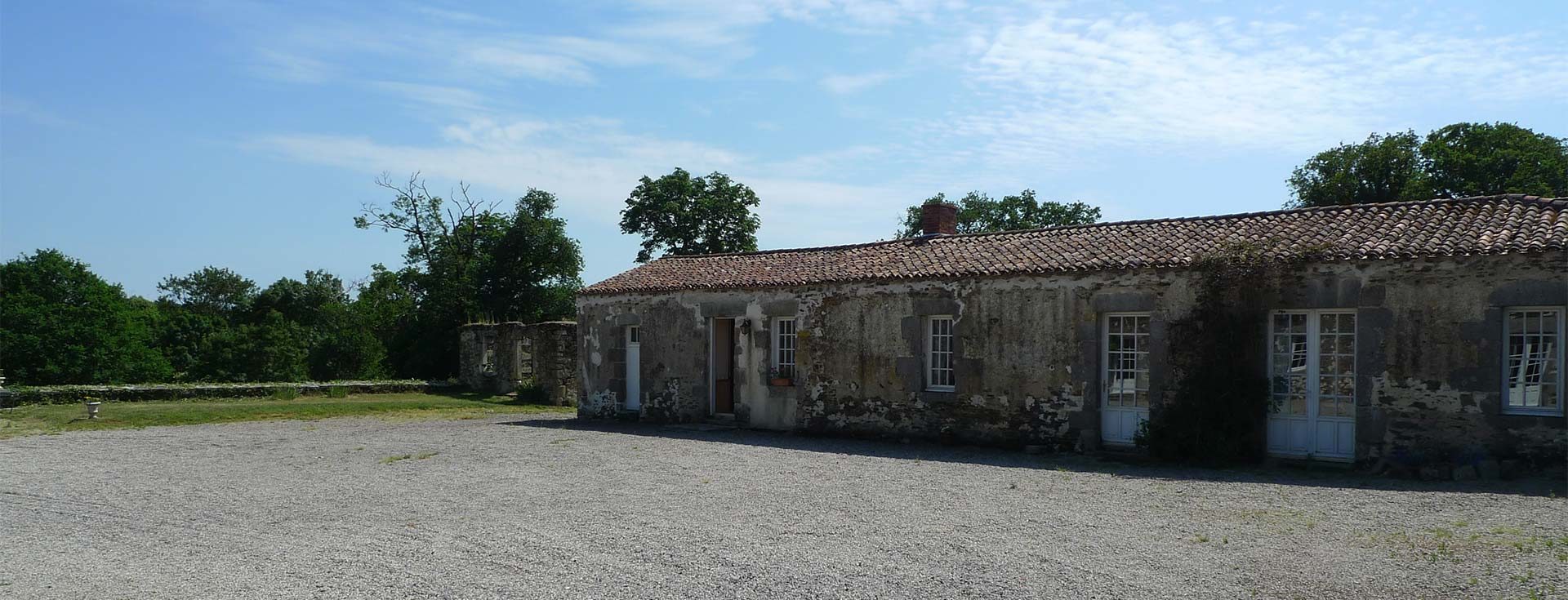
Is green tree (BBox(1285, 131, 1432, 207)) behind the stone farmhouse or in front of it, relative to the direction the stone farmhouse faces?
behind

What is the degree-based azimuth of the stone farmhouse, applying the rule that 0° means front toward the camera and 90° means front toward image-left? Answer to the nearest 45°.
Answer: approximately 45°

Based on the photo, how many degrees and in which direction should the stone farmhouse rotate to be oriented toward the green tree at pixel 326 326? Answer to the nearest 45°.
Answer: approximately 90° to its right

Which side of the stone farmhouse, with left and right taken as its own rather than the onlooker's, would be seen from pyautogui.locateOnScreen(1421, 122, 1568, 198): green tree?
back

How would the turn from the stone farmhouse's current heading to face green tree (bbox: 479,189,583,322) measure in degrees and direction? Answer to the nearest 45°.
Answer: approximately 90° to its right

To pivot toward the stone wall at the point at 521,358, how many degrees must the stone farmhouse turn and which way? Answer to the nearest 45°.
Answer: approximately 90° to its right

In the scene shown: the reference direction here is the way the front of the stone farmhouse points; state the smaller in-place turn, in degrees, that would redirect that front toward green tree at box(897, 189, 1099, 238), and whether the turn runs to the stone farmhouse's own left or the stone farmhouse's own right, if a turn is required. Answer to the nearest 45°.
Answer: approximately 135° to the stone farmhouse's own right

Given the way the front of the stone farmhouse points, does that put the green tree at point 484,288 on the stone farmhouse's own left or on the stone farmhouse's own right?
on the stone farmhouse's own right

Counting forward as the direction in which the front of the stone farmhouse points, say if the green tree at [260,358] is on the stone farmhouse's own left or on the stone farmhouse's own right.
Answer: on the stone farmhouse's own right
